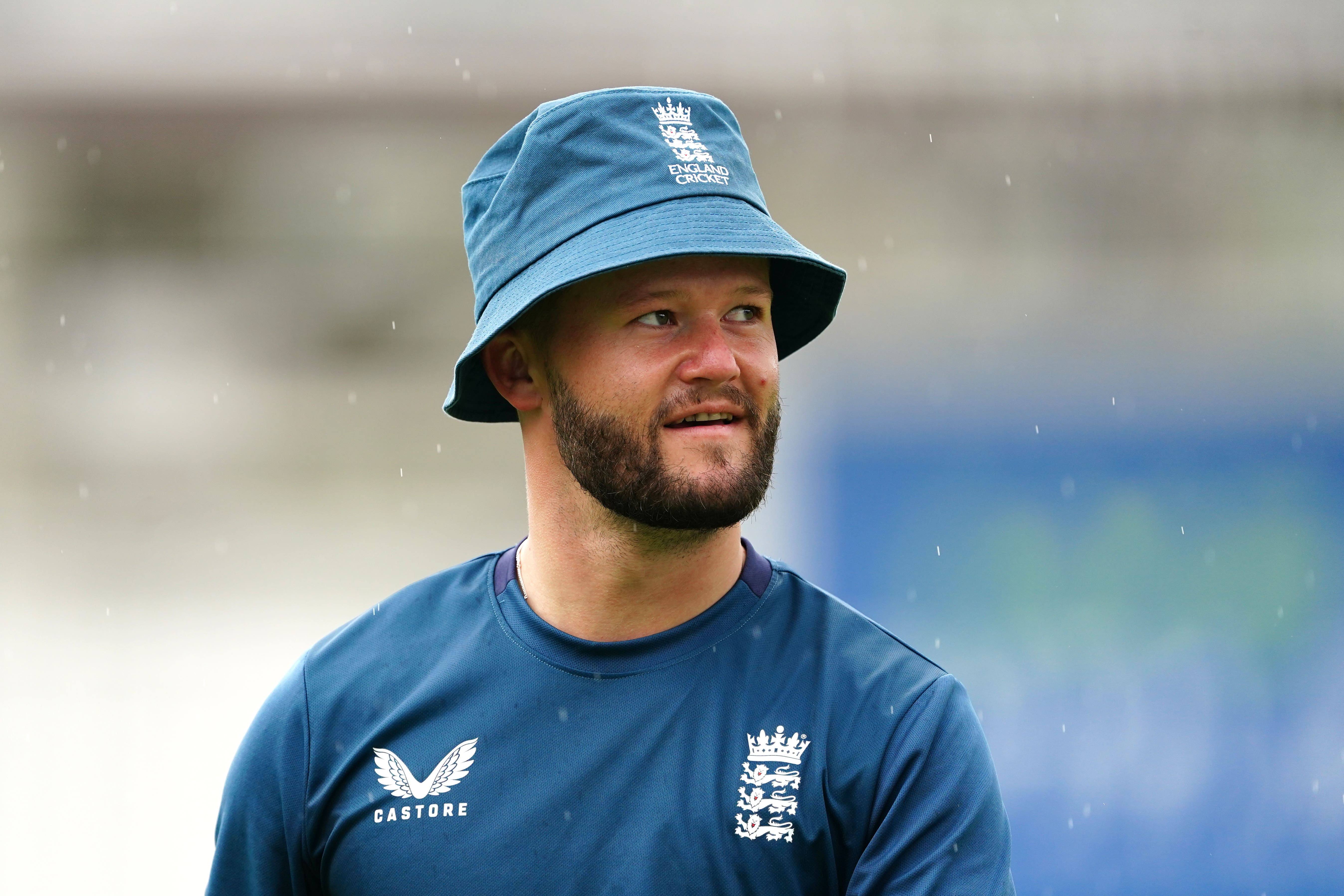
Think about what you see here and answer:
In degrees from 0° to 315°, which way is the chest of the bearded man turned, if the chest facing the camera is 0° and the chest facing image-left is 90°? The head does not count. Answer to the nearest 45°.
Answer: approximately 0°
